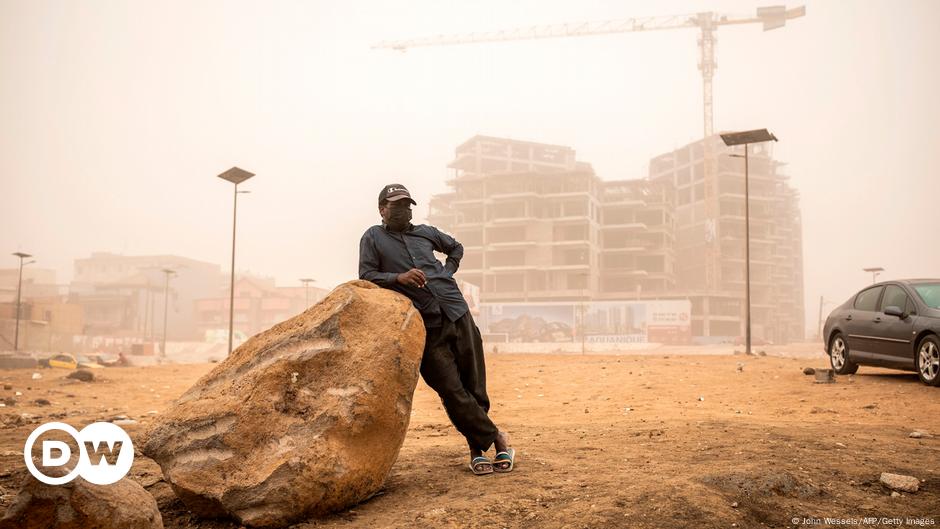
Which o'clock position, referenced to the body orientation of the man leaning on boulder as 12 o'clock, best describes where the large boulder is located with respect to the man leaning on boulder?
The large boulder is roughly at 2 o'clock from the man leaning on boulder.

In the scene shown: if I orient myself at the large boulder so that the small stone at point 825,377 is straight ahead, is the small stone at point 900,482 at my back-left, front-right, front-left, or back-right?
front-right

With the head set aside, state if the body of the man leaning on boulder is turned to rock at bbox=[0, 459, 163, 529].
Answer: no

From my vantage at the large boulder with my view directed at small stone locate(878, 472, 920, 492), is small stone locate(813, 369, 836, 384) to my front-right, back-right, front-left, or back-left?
front-left

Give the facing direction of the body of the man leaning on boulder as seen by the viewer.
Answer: toward the camera

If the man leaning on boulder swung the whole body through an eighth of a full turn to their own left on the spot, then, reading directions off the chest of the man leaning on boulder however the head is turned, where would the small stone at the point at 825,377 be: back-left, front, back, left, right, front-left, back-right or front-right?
left

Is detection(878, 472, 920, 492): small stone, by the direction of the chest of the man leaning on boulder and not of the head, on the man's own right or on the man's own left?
on the man's own left
